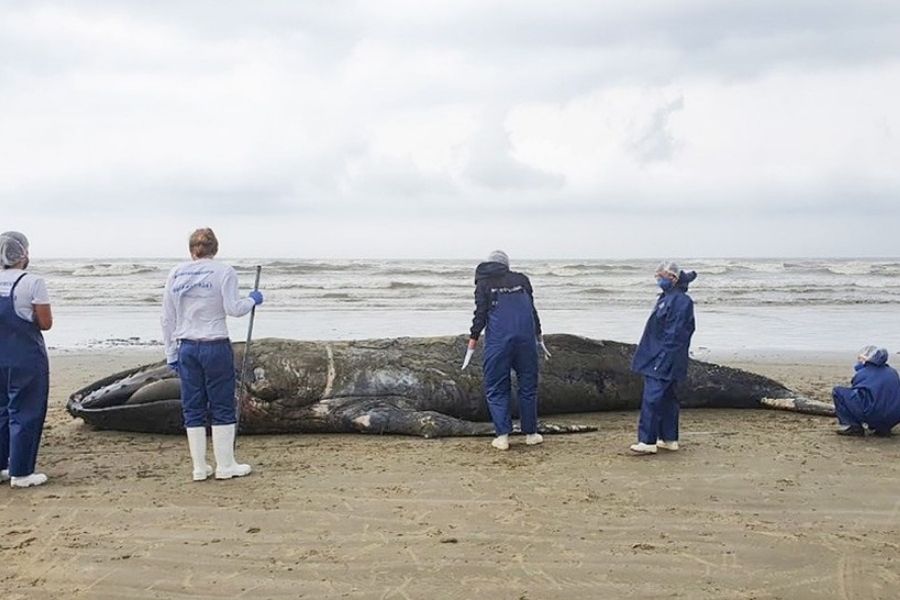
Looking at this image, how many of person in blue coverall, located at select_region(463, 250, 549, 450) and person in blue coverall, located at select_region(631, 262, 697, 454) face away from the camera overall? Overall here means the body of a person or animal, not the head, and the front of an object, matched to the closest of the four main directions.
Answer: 1

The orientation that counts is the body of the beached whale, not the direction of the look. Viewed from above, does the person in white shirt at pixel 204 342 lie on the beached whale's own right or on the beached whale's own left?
on the beached whale's own left

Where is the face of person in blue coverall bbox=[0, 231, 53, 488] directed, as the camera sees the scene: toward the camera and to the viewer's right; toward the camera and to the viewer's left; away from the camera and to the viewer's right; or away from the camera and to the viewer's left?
away from the camera and to the viewer's right

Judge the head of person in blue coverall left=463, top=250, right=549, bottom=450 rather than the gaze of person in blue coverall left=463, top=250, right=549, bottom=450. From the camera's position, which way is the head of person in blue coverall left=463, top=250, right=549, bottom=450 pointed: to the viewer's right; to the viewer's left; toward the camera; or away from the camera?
away from the camera

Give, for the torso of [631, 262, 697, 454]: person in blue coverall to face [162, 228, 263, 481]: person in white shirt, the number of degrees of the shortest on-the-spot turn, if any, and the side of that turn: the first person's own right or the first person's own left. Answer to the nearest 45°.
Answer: approximately 45° to the first person's own left

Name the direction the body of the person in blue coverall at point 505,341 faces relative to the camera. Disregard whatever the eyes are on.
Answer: away from the camera

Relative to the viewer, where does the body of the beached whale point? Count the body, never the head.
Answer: to the viewer's left

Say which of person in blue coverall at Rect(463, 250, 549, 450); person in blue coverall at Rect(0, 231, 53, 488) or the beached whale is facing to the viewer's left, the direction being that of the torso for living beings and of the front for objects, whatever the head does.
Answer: the beached whale

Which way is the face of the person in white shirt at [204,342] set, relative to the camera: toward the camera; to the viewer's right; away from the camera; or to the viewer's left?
away from the camera

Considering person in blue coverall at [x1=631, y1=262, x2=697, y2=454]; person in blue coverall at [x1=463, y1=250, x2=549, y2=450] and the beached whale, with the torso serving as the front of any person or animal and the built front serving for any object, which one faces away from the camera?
person in blue coverall at [x1=463, y1=250, x2=549, y2=450]

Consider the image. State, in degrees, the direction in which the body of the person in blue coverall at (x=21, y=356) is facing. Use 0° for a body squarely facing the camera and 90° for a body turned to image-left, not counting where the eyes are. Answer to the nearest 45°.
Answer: approximately 225°

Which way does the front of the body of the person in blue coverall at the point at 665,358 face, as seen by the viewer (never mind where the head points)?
to the viewer's left

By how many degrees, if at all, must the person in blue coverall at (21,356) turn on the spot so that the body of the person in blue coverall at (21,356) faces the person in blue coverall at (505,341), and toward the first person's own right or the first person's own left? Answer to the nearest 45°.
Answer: approximately 45° to the first person's own right

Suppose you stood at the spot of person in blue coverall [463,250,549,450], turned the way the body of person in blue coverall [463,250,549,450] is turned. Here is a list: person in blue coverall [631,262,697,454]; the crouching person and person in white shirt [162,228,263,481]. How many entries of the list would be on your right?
2
